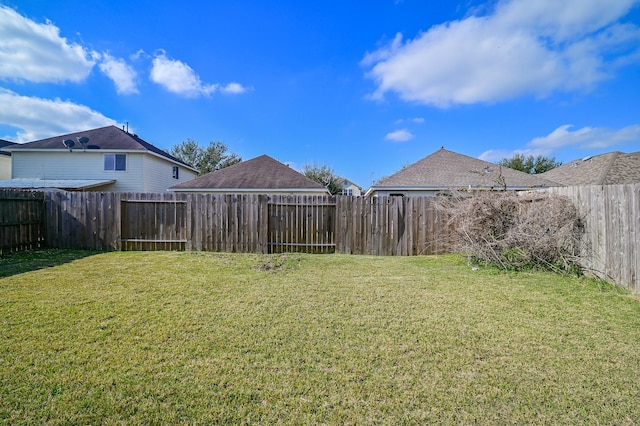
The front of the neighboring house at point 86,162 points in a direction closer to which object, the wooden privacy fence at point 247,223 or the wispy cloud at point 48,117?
the wispy cloud

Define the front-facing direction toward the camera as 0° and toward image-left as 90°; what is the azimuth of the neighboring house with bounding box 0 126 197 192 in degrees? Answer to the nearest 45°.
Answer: approximately 180°

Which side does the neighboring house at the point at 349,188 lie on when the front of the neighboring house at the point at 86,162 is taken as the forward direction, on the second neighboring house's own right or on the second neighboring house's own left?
on the second neighboring house's own right

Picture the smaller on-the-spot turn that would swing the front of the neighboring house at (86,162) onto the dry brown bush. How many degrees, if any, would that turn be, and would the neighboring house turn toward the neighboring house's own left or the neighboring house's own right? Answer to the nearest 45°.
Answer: approximately 135° to the neighboring house's own right

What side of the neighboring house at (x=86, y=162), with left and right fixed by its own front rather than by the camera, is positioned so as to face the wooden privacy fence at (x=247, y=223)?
back

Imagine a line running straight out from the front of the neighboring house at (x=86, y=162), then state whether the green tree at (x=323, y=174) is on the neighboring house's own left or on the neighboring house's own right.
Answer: on the neighboring house's own right

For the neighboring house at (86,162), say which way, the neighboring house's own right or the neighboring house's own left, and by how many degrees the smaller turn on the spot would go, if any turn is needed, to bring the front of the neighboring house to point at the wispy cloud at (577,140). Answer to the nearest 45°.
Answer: approximately 90° to the neighboring house's own right
